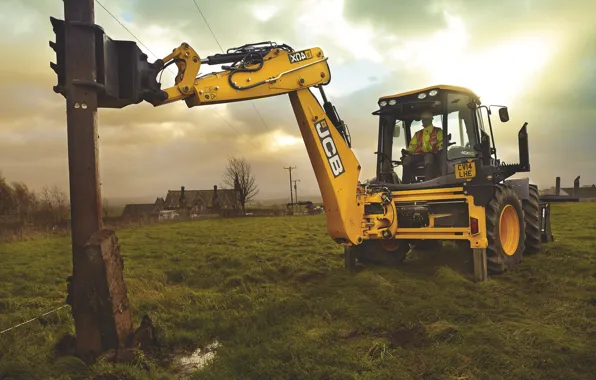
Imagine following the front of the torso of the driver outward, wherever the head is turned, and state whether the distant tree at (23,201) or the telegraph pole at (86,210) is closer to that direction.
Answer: the telegraph pole

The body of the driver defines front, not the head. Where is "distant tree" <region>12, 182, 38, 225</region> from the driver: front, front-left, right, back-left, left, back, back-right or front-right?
right

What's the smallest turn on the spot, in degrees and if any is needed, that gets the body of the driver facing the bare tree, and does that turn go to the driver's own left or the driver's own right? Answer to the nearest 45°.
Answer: approximately 90° to the driver's own right

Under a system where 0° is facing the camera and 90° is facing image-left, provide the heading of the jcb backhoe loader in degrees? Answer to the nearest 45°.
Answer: approximately 225°

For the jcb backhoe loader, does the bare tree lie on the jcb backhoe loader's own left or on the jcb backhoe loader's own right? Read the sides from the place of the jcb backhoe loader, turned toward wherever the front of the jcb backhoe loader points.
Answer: on the jcb backhoe loader's own left

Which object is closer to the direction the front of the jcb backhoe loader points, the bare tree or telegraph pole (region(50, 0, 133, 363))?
the bare tree

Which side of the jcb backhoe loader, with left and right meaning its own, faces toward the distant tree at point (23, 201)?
left

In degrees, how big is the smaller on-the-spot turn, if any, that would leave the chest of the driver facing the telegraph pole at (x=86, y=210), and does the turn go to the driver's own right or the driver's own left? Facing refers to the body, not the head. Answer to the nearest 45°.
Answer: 0° — they already face it
